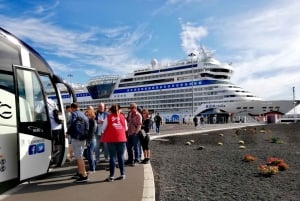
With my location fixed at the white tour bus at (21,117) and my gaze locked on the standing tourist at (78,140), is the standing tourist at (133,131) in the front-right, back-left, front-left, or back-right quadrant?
front-left

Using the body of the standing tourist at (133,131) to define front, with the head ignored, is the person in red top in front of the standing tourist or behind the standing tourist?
in front

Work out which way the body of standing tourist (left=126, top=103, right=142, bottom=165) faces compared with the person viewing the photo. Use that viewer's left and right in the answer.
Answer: facing the viewer and to the left of the viewer

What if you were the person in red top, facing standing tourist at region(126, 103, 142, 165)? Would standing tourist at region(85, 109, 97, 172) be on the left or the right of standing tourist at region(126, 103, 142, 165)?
left
